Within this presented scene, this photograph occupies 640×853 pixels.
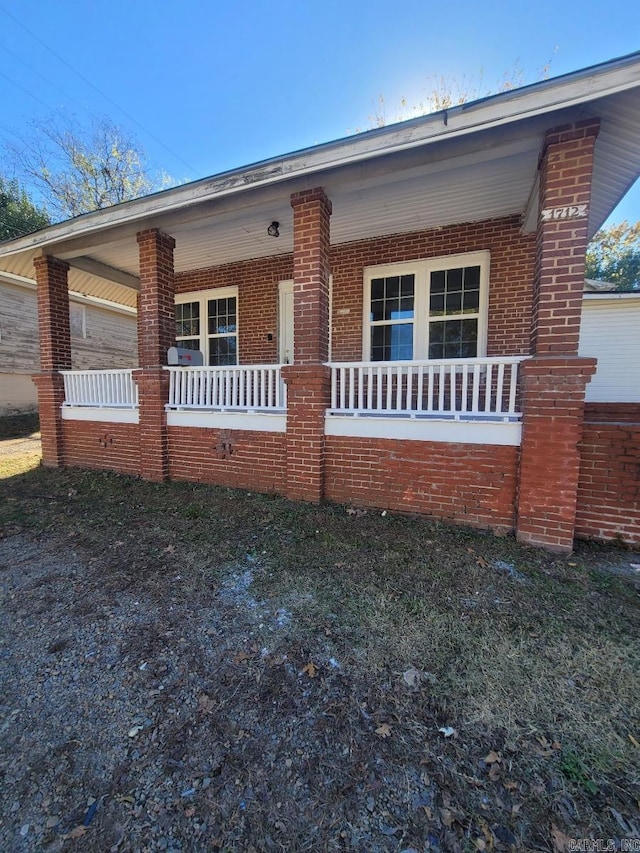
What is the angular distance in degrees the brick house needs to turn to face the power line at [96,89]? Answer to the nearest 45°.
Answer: approximately 90° to its right

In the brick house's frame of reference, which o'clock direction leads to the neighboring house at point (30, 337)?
The neighboring house is roughly at 3 o'clock from the brick house.

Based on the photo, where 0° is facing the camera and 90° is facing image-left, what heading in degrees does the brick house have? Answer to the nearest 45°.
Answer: approximately 45°

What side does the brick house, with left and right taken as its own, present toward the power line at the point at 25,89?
right
